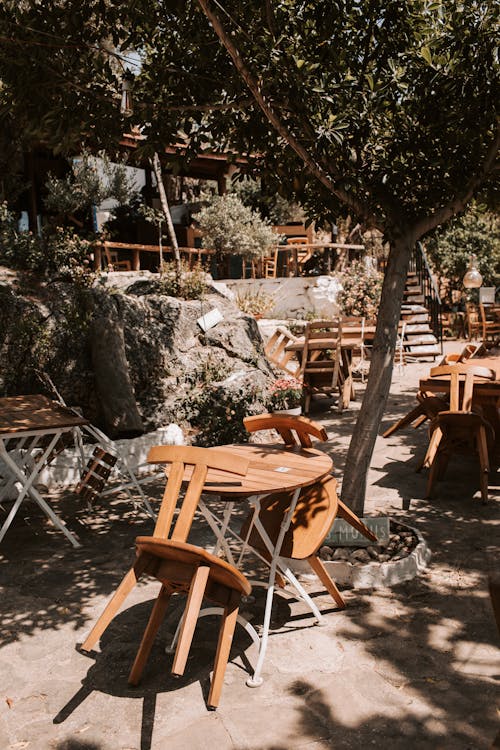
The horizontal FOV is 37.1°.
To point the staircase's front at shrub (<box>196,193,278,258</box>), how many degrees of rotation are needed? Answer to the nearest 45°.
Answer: approximately 90° to its right

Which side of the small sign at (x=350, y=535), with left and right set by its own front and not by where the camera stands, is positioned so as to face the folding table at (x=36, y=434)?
right

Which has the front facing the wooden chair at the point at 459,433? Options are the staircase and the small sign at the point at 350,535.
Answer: the staircase

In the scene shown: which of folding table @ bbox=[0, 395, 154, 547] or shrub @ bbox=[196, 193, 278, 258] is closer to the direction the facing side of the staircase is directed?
the folding table

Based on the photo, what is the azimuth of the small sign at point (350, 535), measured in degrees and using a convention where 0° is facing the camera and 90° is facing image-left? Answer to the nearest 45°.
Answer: approximately 0°

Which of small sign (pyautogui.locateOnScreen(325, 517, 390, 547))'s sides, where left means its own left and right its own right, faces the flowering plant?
back

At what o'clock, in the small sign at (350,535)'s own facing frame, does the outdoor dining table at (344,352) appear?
The outdoor dining table is roughly at 6 o'clock from the small sign.

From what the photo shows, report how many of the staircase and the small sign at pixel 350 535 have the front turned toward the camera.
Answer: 2

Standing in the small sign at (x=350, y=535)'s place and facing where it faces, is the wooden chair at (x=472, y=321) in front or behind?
behind

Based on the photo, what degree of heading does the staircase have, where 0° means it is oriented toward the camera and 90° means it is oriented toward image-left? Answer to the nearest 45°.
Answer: approximately 0°

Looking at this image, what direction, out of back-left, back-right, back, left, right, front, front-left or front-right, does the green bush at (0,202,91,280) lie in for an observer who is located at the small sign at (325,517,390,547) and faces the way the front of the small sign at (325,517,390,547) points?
back-right
